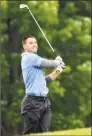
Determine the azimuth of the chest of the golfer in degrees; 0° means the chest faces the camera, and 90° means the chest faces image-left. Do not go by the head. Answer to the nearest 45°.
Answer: approximately 315°
